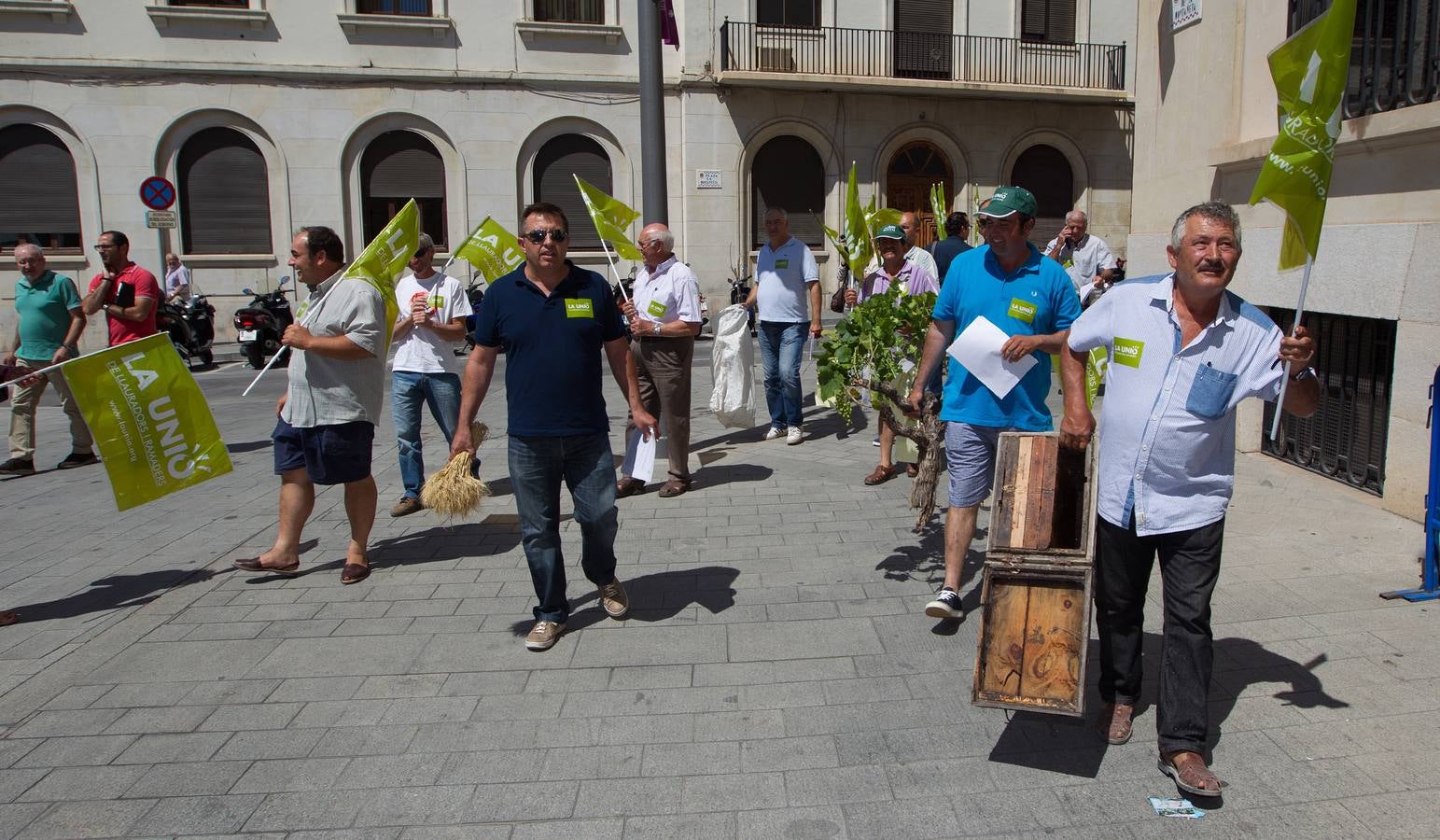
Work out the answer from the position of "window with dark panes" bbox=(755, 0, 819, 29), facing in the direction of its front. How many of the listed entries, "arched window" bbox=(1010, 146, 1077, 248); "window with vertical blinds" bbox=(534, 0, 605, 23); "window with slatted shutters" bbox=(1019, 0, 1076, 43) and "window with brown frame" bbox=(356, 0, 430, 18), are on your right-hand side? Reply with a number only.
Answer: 2

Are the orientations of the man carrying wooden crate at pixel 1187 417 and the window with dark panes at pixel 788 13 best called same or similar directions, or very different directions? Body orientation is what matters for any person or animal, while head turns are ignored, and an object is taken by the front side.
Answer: same or similar directions

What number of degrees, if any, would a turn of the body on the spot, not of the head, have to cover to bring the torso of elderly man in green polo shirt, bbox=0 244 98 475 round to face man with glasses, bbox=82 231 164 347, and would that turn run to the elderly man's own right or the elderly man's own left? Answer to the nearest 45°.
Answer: approximately 90° to the elderly man's own left

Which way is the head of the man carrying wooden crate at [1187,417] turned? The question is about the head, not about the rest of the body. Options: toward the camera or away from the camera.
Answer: toward the camera

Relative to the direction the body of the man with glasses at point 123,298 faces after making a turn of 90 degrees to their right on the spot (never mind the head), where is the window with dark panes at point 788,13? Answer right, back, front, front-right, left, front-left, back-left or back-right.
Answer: right

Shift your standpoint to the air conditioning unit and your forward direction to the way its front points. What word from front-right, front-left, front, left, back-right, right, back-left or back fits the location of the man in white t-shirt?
front

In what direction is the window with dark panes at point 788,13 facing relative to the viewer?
toward the camera

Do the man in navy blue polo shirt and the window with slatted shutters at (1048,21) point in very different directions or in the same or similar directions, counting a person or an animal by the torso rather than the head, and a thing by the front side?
same or similar directions

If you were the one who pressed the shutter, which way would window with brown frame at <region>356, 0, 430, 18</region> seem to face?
facing the viewer

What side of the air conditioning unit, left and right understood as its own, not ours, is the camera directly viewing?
front

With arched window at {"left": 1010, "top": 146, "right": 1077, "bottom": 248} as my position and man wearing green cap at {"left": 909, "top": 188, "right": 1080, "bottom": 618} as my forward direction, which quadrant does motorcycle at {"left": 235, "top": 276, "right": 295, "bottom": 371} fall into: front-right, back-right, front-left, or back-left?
front-right

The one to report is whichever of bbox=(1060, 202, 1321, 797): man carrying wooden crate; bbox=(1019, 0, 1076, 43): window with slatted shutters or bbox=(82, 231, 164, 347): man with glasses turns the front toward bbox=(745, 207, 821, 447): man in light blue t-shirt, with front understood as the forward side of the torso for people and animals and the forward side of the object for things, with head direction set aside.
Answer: the window with slatted shutters

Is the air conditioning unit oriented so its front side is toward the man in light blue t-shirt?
yes

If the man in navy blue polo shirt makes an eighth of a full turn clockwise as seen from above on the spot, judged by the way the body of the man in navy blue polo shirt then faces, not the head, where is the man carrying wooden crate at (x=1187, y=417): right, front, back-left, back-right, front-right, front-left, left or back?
left

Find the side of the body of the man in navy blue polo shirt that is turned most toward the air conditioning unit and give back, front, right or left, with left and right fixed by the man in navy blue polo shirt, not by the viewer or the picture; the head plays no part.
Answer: back

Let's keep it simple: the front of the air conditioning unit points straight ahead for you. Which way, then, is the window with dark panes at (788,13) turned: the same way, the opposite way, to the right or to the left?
the same way

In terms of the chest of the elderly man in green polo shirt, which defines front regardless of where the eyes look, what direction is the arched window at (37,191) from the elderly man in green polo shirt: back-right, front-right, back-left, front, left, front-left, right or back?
back-right

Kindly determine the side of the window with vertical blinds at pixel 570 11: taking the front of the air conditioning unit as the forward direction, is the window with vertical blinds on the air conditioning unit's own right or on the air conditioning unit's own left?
on the air conditioning unit's own right

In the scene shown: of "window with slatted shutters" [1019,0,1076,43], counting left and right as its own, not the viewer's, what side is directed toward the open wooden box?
front

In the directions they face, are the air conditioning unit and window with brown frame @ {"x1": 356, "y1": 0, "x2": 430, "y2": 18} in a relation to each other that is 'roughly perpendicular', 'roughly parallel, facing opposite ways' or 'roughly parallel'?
roughly parallel
